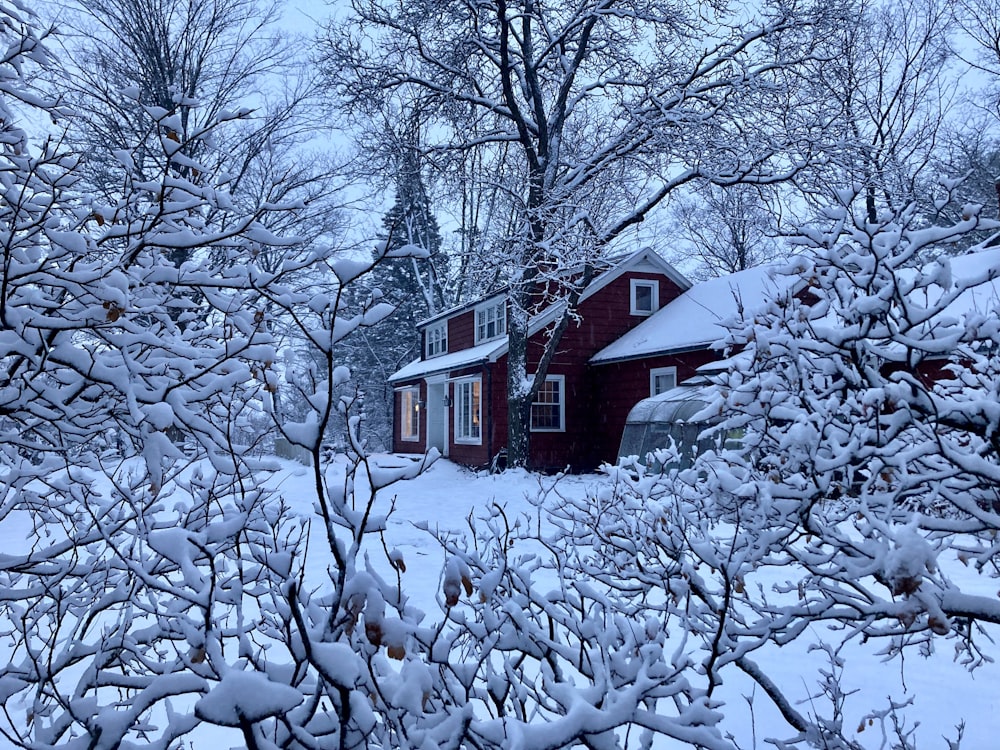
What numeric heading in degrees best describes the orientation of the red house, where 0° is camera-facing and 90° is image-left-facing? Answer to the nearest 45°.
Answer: approximately 45°

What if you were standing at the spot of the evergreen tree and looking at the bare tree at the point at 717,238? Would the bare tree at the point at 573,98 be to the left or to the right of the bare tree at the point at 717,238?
right

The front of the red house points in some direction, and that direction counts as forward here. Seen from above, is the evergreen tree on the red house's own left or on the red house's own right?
on the red house's own right

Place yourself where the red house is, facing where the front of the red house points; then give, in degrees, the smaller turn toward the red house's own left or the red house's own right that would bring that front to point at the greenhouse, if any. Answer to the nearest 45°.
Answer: approximately 45° to the red house's own left

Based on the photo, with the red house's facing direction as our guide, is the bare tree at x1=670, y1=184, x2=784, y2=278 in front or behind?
behind

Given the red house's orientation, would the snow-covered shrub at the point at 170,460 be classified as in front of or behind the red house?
in front
